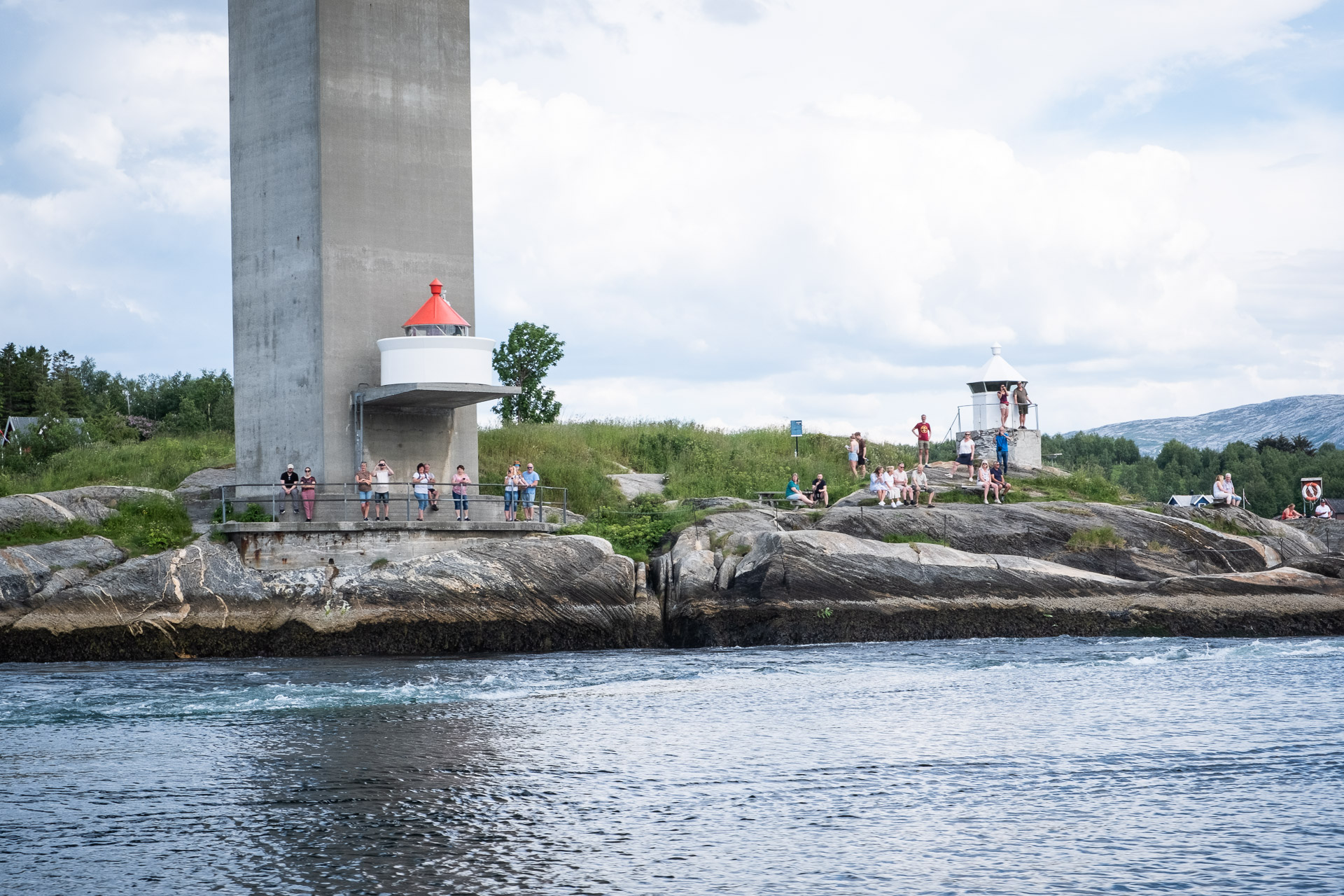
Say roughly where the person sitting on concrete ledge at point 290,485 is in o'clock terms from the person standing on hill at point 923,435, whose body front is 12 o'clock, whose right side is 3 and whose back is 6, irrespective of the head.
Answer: The person sitting on concrete ledge is roughly at 2 o'clock from the person standing on hill.

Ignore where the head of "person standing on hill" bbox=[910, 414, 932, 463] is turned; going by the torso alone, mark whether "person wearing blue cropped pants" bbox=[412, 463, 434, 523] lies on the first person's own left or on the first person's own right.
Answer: on the first person's own right

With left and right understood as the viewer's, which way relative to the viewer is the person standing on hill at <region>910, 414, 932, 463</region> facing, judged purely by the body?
facing the viewer

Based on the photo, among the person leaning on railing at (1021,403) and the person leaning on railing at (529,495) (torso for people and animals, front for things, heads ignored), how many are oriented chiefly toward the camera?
2

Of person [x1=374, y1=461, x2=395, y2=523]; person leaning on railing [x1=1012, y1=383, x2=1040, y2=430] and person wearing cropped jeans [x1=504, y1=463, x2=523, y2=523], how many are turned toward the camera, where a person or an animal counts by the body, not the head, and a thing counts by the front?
3

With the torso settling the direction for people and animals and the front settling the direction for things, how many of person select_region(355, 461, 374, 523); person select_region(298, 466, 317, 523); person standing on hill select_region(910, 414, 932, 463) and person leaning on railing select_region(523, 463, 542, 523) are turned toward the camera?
4

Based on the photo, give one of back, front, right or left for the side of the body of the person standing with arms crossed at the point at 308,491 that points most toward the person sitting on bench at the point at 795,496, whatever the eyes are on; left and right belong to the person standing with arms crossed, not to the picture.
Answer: left

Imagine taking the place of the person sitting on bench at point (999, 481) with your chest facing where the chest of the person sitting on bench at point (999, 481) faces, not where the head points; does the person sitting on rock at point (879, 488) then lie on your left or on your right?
on your right

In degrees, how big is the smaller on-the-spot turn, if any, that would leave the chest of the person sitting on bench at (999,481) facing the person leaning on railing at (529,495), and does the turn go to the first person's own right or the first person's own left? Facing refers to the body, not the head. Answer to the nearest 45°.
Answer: approximately 90° to the first person's own right

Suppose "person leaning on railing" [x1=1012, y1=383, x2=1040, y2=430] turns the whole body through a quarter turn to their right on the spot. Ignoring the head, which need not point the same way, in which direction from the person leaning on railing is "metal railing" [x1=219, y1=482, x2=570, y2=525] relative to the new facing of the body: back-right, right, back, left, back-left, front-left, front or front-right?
front-left

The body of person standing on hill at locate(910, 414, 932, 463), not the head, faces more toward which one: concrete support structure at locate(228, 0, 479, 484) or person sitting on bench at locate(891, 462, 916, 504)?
the person sitting on bench

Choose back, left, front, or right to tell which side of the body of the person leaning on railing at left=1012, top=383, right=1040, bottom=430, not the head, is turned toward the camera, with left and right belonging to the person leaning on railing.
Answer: front

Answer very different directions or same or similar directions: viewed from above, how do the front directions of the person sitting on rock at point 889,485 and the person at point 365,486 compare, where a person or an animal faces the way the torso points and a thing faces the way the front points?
same or similar directions

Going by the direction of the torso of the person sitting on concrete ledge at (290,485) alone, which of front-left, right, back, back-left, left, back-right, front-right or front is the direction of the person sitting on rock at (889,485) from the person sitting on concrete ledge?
left

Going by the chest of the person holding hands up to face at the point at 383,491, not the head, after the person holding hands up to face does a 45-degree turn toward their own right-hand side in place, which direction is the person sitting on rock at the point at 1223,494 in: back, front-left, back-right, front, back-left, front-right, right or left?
back-left

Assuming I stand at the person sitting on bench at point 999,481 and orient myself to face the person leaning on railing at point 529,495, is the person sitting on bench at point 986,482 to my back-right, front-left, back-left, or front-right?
front-left

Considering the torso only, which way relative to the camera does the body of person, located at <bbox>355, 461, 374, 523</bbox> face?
toward the camera

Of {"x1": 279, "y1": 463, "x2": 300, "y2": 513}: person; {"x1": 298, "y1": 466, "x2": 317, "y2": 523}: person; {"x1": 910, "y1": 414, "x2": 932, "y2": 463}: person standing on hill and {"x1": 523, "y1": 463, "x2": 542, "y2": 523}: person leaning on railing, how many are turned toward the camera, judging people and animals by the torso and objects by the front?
4

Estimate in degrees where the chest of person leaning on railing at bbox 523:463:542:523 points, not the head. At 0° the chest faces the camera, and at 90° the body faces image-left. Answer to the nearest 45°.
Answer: approximately 0°

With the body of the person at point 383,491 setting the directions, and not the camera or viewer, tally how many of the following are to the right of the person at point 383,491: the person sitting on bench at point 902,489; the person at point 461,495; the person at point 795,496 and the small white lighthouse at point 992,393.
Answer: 0
